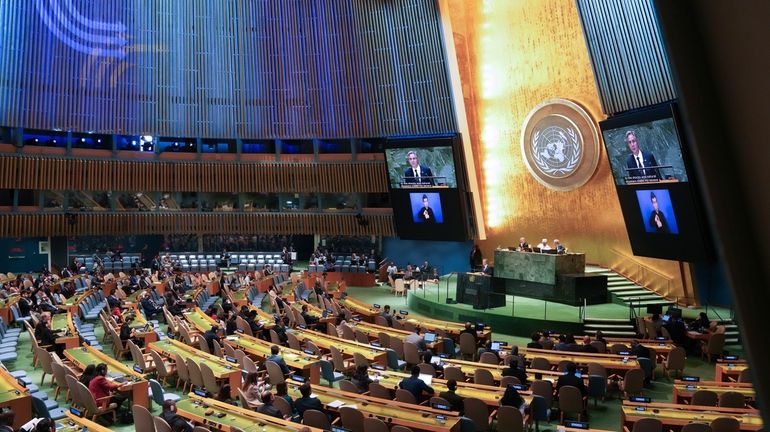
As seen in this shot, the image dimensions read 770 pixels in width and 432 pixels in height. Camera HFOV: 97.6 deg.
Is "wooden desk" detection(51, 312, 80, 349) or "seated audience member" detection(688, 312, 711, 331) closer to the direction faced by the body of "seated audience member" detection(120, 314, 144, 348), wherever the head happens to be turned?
the seated audience member

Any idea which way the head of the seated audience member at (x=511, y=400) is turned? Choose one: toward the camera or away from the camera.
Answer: away from the camera

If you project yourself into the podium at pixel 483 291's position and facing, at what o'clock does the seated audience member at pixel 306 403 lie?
The seated audience member is roughly at 11 o'clock from the podium.

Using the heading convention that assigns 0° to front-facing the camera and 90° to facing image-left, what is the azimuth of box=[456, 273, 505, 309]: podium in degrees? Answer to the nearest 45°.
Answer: approximately 45°

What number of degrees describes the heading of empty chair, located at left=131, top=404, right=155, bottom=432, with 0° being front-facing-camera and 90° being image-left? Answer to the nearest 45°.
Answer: approximately 225°

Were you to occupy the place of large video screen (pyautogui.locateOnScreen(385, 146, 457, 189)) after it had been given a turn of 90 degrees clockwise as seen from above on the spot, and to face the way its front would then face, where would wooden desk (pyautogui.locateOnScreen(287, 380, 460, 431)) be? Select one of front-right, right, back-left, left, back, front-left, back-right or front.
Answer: left

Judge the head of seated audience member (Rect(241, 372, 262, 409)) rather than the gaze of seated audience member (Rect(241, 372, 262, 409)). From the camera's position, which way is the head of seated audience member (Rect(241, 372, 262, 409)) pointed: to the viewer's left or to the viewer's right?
to the viewer's right

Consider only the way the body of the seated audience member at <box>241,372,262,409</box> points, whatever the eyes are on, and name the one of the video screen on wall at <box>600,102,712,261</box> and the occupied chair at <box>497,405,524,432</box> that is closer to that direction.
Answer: the video screen on wall

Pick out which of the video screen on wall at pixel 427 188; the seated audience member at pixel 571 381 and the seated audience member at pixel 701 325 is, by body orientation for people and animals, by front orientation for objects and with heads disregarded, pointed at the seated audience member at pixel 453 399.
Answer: the video screen on wall

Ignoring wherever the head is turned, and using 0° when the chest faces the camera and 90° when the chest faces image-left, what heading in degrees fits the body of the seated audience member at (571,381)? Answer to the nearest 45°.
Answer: approximately 180°

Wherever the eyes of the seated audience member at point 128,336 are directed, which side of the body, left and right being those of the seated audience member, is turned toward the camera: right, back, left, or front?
right

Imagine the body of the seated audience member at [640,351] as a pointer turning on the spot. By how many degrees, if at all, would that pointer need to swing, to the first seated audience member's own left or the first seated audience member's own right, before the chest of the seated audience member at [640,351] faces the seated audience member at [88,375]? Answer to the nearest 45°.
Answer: approximately 135° to the first seated audience member's own left

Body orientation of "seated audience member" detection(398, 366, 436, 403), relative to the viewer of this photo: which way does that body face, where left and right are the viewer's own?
facing away from the viewer and to the right of the viewer

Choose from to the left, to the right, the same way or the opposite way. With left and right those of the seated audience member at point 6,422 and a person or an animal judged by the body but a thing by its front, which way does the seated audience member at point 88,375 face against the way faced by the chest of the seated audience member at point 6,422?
the same way

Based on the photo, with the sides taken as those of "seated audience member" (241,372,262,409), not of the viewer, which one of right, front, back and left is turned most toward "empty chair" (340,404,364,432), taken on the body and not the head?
right

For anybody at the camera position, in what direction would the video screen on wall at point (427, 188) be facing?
facing the viewer

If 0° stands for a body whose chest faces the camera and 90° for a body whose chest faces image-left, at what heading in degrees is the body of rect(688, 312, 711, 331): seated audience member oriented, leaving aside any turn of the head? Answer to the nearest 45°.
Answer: approximately 135°

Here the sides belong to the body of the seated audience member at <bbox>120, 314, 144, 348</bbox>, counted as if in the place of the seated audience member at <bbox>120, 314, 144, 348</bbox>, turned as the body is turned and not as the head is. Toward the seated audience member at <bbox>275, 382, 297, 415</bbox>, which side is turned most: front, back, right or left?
right
